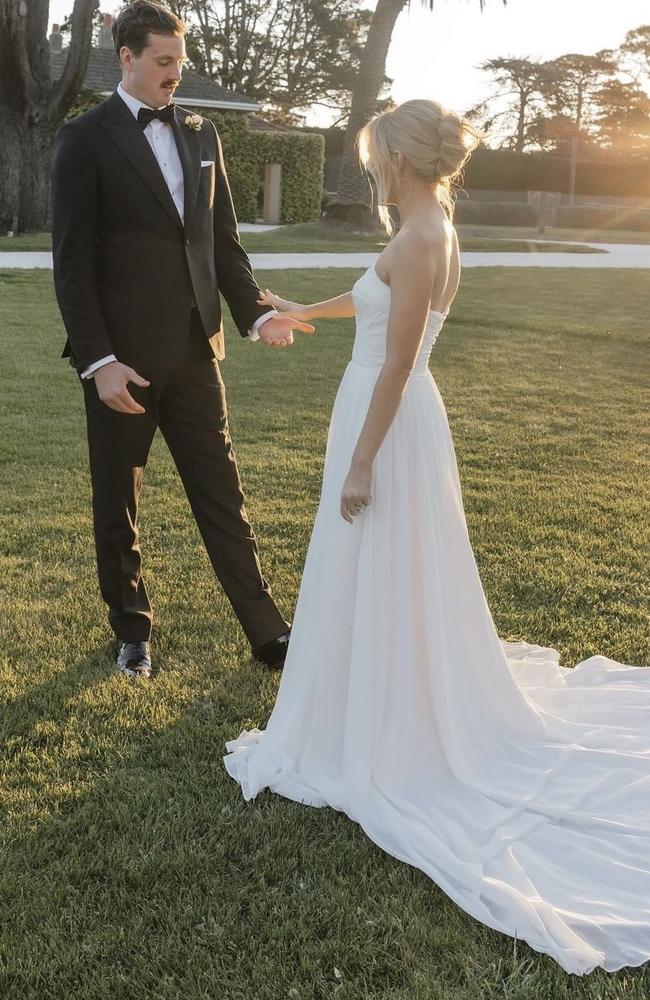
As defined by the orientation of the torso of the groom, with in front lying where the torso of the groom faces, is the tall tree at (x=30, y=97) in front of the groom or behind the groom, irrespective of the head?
behind

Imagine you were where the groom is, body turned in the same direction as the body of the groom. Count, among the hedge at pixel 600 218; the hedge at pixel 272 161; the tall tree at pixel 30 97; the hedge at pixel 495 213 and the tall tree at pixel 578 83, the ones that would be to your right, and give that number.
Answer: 0

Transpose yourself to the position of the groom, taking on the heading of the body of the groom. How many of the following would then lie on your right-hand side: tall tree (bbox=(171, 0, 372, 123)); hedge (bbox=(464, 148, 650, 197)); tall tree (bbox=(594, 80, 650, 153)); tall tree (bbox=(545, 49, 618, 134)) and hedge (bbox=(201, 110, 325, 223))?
0

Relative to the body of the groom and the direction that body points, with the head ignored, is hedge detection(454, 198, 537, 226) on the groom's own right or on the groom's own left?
on the groom's own left

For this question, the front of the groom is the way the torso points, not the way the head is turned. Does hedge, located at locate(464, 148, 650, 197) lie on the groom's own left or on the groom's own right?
on the groom's own left

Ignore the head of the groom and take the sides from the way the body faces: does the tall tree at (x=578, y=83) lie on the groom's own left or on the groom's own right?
on the groom's own left

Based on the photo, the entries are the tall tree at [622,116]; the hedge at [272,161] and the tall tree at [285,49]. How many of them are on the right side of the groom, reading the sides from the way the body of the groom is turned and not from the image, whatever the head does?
0

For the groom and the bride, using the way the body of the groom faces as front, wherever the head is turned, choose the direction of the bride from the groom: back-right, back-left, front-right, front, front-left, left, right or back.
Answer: front

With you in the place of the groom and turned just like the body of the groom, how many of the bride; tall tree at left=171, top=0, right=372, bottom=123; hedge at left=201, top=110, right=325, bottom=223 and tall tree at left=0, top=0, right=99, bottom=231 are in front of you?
1

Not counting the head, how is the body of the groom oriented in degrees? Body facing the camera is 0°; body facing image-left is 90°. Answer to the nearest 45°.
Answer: approximately 315°

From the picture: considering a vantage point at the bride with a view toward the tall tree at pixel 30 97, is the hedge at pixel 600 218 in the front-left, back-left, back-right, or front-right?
front-right

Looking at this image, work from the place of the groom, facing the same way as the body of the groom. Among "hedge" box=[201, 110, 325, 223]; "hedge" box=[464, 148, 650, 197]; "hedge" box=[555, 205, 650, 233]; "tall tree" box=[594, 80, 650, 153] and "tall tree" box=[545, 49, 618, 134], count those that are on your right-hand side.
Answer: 0

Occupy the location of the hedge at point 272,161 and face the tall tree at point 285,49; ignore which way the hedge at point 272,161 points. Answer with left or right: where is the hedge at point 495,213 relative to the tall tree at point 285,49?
right

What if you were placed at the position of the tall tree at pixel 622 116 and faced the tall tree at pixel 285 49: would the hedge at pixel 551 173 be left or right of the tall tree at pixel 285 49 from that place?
left

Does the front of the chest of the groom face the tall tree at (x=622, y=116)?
no

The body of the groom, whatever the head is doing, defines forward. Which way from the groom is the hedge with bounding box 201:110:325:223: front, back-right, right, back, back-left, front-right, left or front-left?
back-left

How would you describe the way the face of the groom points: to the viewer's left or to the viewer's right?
to the viewer's right

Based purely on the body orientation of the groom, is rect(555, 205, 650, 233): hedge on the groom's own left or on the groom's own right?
on the groom's own left

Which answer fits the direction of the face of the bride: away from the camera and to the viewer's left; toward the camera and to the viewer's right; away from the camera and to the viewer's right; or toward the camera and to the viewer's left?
away from the camera and to the viewer's left

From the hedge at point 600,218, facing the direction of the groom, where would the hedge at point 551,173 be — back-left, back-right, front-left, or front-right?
back-right

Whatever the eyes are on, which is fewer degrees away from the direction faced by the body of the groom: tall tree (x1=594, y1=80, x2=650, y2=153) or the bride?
the bride
